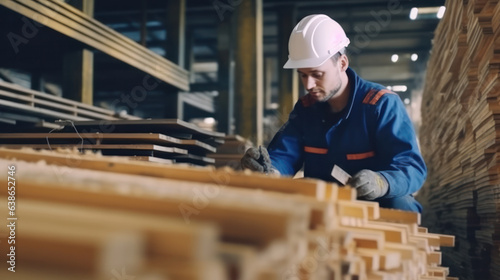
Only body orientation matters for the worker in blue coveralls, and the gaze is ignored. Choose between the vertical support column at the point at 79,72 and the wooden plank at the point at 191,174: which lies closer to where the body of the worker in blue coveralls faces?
the wooden plank

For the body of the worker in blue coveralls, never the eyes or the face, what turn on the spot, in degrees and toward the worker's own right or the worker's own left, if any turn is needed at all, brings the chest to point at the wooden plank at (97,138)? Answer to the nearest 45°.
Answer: approximately 45° to the worker's own right

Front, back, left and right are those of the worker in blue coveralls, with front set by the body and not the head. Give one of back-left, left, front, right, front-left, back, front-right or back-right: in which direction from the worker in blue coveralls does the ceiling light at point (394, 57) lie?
back-right

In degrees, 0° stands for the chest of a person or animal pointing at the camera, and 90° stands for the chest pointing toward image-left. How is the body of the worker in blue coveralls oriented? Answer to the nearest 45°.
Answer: approximately 45°

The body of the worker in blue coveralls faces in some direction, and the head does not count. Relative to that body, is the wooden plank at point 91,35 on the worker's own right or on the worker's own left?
on the worker's own right

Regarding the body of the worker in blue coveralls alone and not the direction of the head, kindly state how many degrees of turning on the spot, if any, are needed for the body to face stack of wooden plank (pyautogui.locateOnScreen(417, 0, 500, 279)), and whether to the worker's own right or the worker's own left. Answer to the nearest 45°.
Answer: approximately 180°

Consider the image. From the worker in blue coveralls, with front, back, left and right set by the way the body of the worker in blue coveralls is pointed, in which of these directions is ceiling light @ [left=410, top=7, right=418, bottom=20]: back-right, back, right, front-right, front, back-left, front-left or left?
back-right

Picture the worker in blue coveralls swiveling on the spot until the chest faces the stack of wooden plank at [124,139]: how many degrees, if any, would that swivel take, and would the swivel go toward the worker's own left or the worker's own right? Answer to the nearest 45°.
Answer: approximately 45° to the worker's own right

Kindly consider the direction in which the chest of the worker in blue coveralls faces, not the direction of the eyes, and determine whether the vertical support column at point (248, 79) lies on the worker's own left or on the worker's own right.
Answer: on the worker's own right

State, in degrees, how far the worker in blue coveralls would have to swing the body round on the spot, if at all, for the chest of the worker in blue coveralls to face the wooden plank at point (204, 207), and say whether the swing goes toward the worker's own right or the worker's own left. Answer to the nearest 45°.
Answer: approximately 45° to the worker's own left

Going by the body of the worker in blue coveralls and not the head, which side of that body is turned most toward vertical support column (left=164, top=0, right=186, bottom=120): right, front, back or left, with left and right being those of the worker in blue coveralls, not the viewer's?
right
